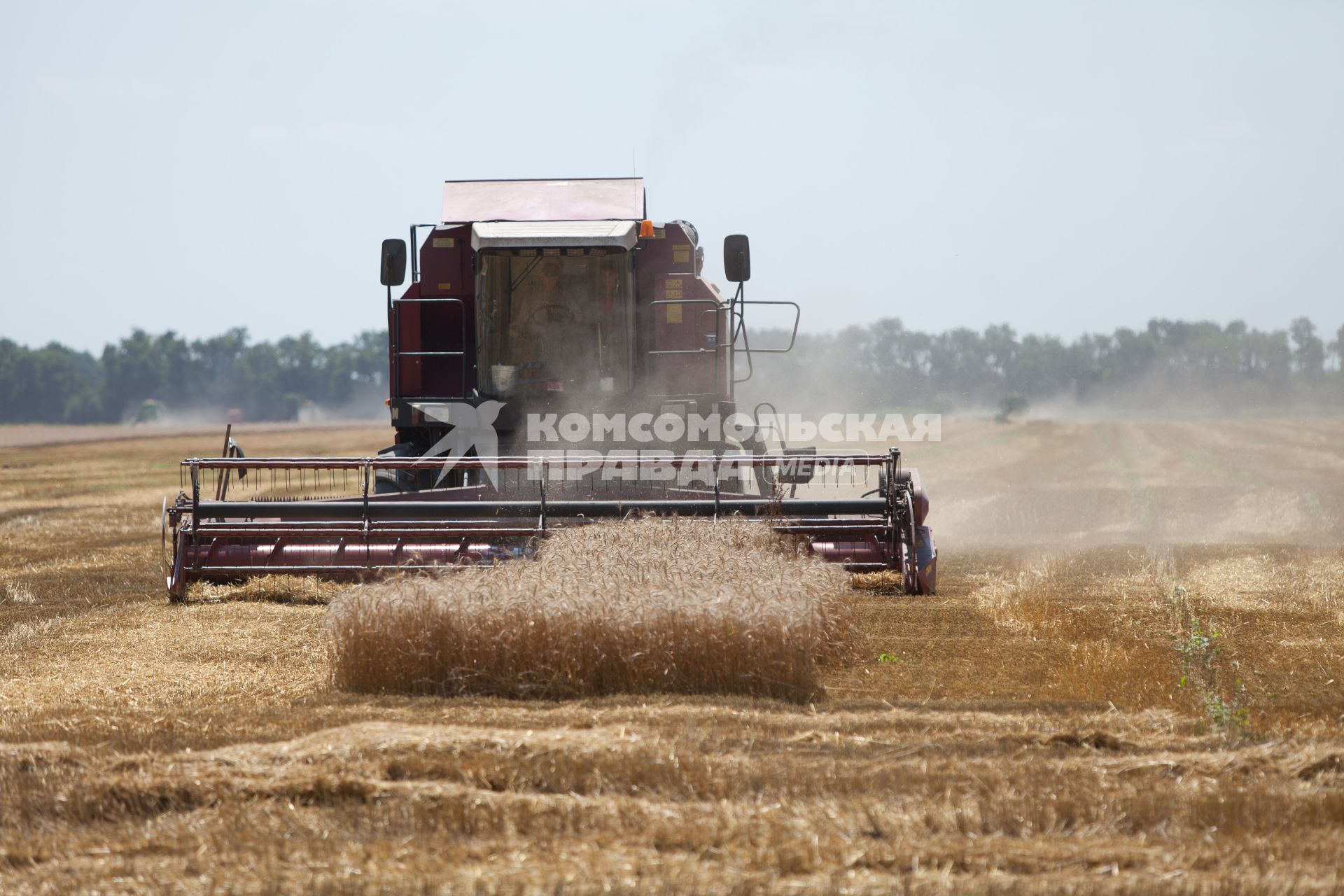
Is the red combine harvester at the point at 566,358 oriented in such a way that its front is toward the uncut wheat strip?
yes

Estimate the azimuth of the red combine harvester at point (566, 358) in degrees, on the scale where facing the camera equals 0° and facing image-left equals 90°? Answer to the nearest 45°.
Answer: approximately 0°
